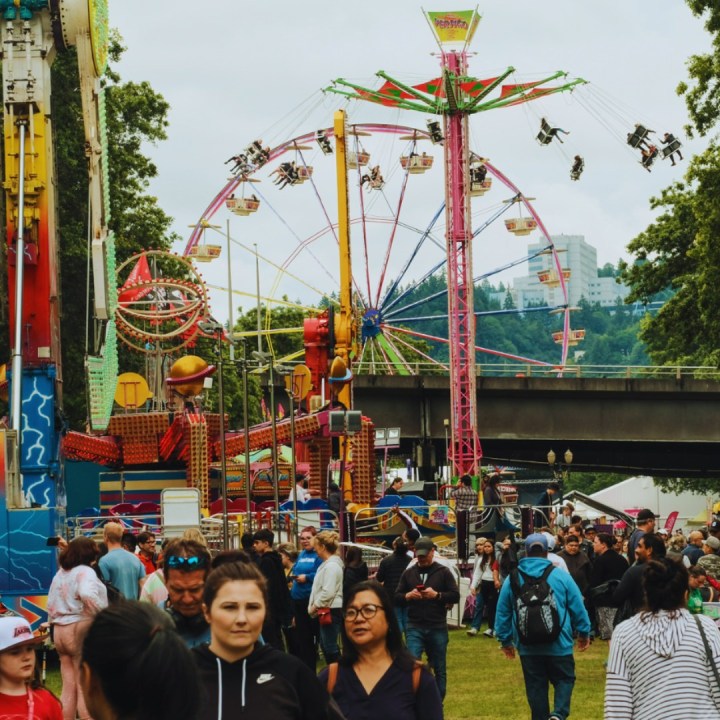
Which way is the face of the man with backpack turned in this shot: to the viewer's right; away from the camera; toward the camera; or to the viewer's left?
away from the camera

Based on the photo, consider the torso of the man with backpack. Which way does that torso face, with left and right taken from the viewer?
facing away from the viewer

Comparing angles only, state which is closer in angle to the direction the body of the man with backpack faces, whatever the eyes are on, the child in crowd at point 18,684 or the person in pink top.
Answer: the person in pink top

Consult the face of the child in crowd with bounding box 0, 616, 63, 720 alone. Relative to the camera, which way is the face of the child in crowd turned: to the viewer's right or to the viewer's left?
to the viewer's right

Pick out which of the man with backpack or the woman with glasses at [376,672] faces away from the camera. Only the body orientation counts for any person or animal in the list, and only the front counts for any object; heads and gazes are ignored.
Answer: the man with backpack

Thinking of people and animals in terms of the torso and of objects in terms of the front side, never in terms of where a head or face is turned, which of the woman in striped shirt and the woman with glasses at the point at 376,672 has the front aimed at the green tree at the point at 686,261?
the woman in striped shirt

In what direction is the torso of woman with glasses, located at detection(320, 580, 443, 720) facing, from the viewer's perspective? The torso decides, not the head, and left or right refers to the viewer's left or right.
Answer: facing the viewer and to the left of the viewer

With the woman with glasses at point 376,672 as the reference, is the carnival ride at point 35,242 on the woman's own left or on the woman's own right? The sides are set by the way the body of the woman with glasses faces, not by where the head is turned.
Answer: on the woman's own right

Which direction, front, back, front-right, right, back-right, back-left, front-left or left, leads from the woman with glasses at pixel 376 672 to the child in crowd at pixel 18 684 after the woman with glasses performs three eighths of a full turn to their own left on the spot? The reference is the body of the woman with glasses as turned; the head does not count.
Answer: back

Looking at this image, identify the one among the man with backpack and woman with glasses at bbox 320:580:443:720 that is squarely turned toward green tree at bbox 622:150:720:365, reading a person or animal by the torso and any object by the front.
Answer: the man with backpack

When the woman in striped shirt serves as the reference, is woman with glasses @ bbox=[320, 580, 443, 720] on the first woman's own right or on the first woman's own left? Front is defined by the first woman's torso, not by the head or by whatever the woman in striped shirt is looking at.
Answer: on the first woman's own left

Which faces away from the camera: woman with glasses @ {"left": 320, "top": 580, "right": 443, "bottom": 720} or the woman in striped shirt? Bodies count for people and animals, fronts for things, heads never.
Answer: the woman in striped shirt

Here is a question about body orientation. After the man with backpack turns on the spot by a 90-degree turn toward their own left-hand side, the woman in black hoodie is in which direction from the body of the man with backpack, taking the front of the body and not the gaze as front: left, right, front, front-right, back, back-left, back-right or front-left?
left

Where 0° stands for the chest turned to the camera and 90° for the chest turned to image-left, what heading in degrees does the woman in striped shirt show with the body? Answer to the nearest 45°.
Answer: approximately 180°

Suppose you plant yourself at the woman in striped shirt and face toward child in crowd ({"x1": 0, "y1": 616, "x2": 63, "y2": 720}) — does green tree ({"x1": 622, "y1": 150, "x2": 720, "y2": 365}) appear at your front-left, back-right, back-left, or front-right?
back-right

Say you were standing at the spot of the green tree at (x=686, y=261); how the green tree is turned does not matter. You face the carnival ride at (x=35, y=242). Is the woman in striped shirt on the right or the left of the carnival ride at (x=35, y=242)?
left

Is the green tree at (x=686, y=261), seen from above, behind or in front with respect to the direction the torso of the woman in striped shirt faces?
in front

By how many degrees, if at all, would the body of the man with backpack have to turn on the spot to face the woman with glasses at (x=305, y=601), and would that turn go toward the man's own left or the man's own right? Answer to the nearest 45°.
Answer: approximately 45° to the man's own left

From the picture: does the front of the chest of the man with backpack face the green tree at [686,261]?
yes

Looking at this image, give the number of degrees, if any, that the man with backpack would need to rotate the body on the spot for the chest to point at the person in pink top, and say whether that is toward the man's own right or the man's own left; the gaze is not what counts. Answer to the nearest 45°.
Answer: approximately 90° to the man's own left
